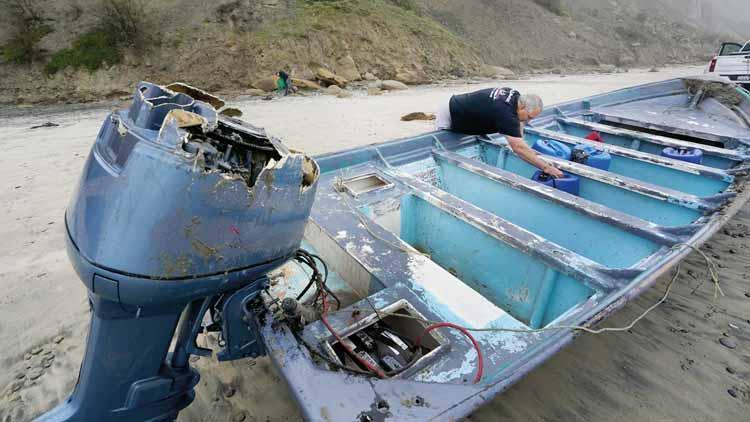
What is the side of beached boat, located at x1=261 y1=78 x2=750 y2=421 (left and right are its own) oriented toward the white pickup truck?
front

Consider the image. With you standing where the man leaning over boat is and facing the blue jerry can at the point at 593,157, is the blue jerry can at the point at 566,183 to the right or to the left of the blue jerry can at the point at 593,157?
right

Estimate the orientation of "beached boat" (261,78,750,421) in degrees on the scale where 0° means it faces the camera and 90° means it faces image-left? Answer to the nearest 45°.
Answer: approximately 225°
